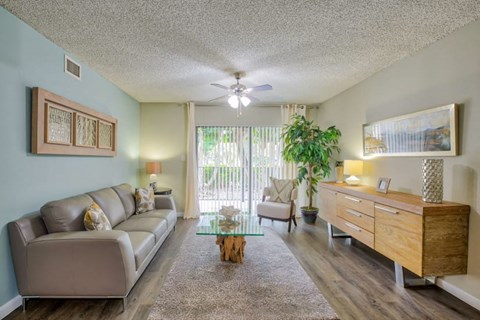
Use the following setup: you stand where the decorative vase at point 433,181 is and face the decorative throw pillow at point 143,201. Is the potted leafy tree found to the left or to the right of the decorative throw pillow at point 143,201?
right

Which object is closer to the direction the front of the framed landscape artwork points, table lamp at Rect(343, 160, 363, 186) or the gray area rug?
the gray area rug

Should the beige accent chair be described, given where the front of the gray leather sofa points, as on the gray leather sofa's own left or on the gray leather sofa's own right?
on the gray leather sofa's own left

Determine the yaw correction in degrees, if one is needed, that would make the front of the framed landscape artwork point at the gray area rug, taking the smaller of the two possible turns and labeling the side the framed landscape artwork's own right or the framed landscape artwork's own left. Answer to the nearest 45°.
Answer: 0° — it already faces it

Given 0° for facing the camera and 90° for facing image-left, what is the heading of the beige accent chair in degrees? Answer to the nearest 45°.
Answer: approximately 45°

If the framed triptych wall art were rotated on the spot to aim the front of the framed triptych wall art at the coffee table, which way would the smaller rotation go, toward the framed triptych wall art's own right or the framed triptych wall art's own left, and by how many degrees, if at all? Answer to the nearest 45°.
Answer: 0° — it already faces it

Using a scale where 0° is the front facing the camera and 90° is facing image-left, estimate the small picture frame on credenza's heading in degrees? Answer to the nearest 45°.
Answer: approximately 45°

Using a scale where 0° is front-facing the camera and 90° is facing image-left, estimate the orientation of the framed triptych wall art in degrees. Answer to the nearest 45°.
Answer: approximately 315°
